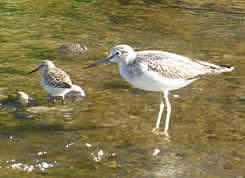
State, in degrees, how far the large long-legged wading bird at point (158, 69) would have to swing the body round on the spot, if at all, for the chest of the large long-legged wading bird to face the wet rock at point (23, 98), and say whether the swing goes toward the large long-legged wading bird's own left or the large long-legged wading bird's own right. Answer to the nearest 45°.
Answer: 0° — it already faces it

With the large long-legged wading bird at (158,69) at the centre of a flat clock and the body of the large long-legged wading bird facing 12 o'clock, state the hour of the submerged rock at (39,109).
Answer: The submerged rock is roughly at 12 o'clock from the large long-legged wading bird.

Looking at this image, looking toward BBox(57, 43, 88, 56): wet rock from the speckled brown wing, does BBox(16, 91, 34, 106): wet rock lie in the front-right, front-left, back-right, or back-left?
back-left

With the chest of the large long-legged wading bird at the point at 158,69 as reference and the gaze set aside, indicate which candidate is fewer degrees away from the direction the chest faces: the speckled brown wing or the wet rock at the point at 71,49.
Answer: the speckled brown wing

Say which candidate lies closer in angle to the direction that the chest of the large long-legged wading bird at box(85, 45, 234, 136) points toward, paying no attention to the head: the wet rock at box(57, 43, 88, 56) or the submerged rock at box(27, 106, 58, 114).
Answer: the submerged rock

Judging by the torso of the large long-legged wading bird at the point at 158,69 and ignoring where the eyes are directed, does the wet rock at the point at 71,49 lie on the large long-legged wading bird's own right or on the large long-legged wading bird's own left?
on the large long-legged wading bird's own right
